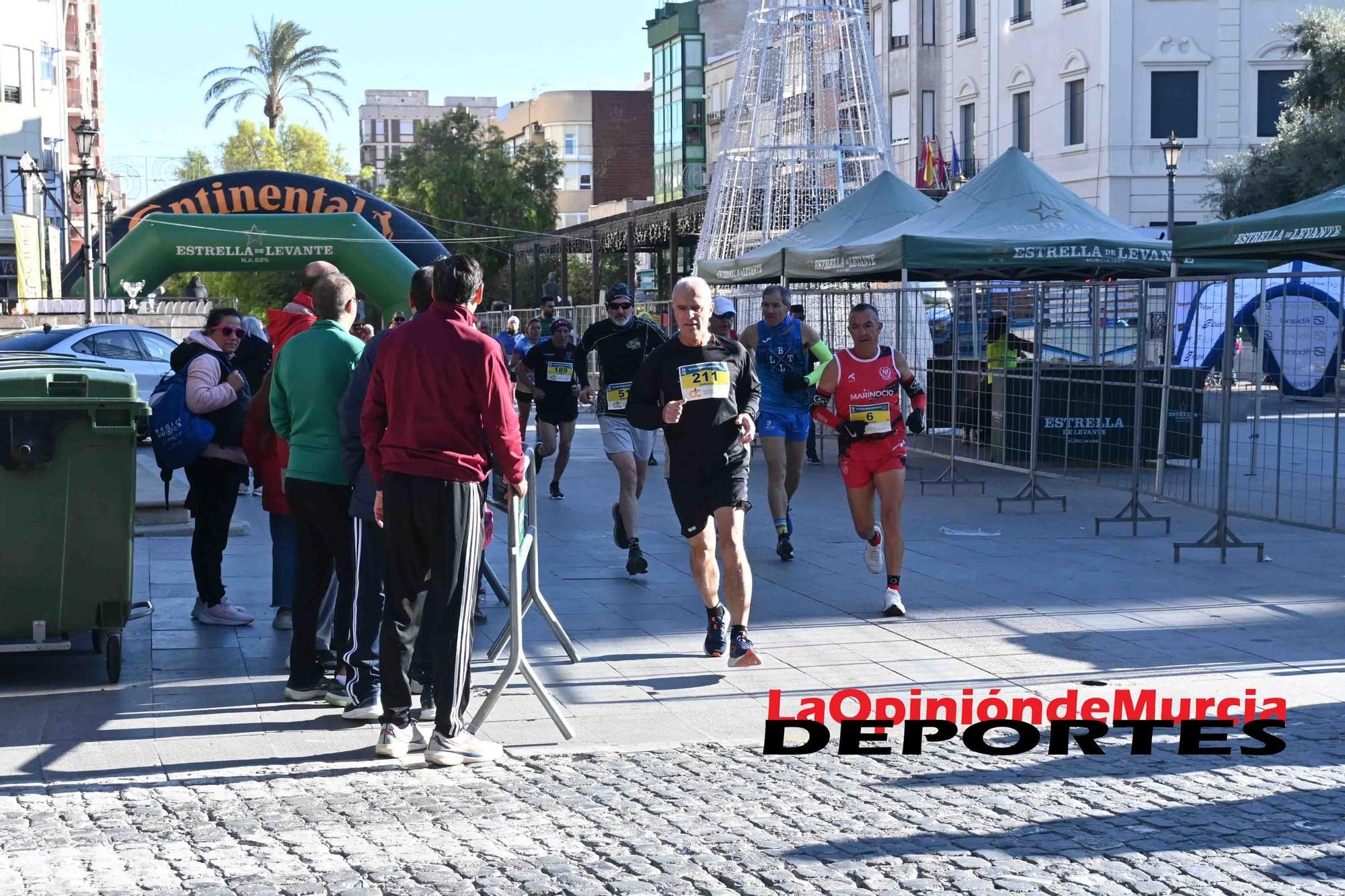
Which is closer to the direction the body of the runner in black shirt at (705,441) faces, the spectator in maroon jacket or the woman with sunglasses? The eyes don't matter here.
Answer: the spectator in maroon jacket

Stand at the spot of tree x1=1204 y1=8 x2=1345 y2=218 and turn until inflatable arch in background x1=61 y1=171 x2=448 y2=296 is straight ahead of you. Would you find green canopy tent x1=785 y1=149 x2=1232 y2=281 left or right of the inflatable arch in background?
left

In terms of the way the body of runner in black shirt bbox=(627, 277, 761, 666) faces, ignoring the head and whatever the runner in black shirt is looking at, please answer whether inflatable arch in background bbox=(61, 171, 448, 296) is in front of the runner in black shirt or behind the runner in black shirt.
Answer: behind

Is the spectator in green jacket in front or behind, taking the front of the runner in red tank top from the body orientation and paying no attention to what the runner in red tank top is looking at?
in front

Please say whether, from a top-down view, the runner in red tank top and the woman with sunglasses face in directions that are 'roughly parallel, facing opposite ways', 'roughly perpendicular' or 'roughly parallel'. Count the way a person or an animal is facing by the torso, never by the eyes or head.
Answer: roughly perpendicular

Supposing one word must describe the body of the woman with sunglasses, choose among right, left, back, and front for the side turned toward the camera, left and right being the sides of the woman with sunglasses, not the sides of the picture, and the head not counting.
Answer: right

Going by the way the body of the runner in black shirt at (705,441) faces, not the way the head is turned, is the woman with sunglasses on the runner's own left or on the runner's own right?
on the runner's own right

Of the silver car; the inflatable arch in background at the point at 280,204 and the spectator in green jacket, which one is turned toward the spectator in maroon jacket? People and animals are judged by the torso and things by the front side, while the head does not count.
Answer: the inflatable arch in background

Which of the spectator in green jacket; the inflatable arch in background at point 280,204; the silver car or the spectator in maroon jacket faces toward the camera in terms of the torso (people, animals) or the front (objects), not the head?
the inflatable arch in background

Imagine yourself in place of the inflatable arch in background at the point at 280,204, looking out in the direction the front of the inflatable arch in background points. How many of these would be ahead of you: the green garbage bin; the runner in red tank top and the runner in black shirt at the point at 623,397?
3

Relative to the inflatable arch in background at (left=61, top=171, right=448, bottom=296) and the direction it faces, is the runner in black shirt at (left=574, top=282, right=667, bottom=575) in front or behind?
in front

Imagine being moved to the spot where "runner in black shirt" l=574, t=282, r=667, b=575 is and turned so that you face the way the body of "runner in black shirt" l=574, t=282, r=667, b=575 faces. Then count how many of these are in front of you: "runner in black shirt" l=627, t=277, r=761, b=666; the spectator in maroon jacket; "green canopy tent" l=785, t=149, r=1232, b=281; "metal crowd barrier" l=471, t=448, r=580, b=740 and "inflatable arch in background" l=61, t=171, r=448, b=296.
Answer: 3

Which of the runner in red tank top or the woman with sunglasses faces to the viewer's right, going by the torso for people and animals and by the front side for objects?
the woman with sunglasses
